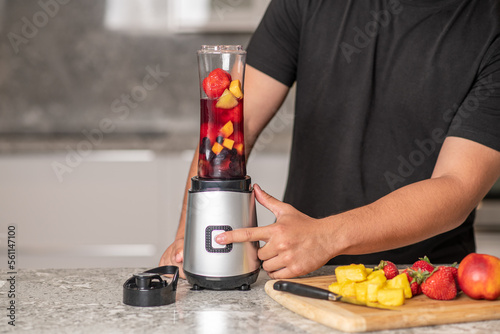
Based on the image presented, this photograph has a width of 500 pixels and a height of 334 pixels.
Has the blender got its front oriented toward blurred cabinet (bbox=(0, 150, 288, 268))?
no

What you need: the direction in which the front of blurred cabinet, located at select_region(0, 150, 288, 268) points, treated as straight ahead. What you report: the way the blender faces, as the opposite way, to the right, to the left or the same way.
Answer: the same way

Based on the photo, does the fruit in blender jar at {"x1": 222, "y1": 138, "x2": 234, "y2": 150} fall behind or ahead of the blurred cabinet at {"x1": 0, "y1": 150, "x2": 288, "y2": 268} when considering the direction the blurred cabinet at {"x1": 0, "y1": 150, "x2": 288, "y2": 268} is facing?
ahead

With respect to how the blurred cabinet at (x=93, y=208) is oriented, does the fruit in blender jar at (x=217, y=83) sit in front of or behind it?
in front

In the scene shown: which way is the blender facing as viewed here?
toward the camera

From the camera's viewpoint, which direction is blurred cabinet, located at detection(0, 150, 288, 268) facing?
toward the camera

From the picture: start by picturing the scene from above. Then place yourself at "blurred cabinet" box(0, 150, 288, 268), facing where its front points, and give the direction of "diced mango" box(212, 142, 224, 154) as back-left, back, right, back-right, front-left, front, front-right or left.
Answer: front

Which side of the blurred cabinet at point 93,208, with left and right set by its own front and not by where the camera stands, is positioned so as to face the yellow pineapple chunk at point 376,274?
front

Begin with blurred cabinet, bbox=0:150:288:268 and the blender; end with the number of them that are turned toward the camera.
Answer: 2

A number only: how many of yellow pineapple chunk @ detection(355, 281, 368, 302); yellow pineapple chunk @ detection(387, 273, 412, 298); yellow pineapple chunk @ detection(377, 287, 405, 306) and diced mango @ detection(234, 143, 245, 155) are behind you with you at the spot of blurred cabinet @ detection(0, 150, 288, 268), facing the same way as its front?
0

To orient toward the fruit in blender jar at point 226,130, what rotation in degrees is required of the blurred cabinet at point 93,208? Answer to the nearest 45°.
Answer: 0° — it already faces it

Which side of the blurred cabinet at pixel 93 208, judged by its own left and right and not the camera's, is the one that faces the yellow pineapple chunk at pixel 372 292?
front
